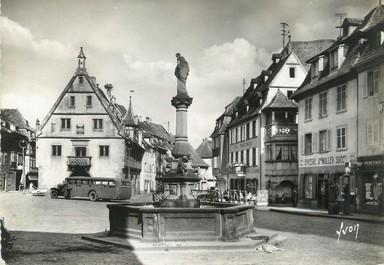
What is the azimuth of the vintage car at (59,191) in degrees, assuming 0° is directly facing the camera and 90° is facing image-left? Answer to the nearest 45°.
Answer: approximately 45°

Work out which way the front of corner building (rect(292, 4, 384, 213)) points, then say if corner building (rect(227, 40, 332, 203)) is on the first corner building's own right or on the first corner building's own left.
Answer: on the first corner building's own right
